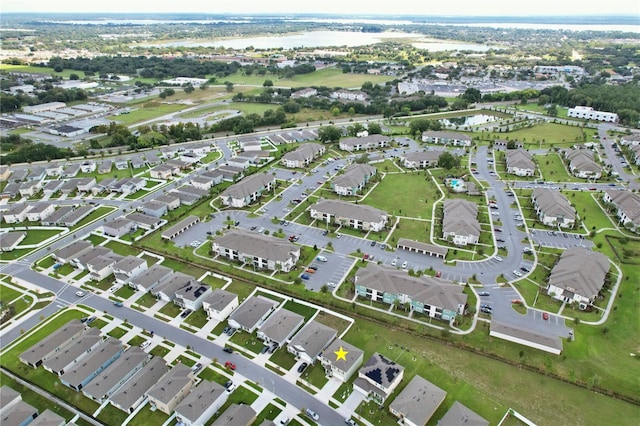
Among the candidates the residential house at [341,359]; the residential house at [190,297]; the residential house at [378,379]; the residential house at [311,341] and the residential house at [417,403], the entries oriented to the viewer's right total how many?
0

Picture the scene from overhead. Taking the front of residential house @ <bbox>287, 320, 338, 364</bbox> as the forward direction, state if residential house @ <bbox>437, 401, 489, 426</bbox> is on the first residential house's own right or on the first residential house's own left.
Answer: on the first residential house's own left

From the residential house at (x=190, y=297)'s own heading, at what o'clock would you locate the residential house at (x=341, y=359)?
the residential house at (x=341, y=359) is roughly at 9 o'clock from the residential house at (x=190, y=297).

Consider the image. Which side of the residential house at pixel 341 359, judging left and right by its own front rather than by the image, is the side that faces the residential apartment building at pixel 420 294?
back

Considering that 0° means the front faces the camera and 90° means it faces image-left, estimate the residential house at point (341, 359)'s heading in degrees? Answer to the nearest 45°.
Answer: approximately 45°

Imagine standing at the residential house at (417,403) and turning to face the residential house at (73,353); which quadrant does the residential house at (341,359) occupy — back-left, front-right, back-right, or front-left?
front-right

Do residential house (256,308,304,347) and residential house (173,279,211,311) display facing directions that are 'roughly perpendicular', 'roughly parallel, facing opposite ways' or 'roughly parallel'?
roughly parallel

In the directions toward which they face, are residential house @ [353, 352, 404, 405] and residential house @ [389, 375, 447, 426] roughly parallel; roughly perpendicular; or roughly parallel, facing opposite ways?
roughly parallel

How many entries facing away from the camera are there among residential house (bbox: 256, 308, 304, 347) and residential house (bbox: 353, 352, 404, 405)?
0

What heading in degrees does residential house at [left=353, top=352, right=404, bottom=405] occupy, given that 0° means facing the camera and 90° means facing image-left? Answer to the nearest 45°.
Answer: approximately 45°

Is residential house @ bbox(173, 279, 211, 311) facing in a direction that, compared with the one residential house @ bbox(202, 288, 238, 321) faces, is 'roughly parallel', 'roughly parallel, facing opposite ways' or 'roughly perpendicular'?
roughly parallel

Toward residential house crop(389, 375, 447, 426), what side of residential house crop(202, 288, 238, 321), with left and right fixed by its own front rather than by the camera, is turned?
left

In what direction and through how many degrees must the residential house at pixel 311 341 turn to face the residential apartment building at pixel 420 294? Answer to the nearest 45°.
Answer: approximately 180°

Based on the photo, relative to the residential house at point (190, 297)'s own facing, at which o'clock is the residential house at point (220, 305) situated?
the residential house at point (220, 305) is roughly at 9 o'clock from the residential house at point (190, 297).

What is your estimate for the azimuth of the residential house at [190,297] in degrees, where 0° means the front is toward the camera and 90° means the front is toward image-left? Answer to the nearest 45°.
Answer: approximately 45°
